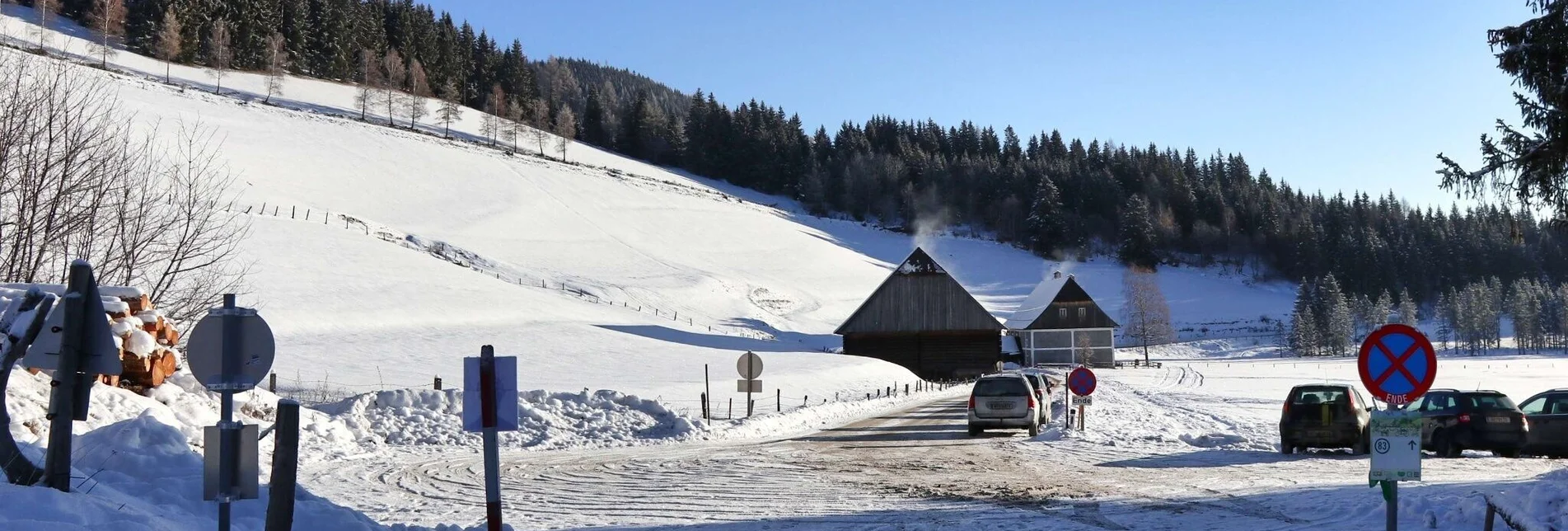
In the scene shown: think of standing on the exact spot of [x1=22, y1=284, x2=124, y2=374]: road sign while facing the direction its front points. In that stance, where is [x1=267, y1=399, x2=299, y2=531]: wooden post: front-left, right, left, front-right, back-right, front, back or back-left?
back-right

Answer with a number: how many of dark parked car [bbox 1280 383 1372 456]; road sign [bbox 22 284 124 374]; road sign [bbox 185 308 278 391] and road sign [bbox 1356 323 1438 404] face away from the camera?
3

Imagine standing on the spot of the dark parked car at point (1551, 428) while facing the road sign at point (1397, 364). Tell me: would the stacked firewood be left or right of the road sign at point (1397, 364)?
right

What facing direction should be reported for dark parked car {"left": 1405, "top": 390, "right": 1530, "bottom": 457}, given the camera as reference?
facing away from the viewer and to the left of the viewer

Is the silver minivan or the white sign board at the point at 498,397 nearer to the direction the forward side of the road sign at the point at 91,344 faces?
the silver minivan

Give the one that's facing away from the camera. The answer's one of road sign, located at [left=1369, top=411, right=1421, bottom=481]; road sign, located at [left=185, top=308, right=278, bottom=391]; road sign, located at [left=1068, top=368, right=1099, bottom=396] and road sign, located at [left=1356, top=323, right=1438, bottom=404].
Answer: road sign, located at [left=185, top=308, right=278, bottom=391]

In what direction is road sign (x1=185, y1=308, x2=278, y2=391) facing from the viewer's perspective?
away from the camera

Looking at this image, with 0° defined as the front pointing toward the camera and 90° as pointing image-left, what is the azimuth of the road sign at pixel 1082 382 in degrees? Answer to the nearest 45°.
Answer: approximately 0°

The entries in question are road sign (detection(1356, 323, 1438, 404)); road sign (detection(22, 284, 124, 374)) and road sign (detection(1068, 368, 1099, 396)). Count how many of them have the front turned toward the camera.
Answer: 2

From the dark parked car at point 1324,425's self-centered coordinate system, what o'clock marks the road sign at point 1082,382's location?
The road sign is roughly at 10 o'clock from the dark parked car.

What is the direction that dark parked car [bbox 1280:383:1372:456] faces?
away from the camera

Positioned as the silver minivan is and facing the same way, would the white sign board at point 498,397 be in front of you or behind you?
behind

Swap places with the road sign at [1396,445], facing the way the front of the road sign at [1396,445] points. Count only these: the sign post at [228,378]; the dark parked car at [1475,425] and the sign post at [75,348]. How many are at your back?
1

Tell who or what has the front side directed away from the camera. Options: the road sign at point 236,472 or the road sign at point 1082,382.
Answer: the road sign at point 236,472

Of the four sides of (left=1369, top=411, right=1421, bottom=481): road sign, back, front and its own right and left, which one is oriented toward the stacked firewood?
right

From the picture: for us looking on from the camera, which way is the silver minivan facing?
facing away from the viewer

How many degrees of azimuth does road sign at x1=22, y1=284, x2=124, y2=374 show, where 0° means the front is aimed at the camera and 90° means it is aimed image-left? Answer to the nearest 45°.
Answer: approximately 180°

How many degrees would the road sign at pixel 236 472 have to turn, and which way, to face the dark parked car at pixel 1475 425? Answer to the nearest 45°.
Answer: approximately 90° to its right

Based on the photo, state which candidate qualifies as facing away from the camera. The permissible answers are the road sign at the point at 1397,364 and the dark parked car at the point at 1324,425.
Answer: the dark parked car

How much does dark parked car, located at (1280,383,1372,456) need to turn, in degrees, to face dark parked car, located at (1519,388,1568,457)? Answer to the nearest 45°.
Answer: approximately 45° to its right
